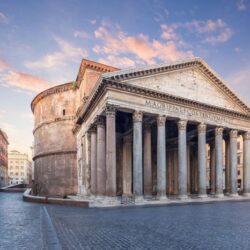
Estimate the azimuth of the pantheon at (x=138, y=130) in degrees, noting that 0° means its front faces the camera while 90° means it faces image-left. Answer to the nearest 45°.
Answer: approximately 315°
